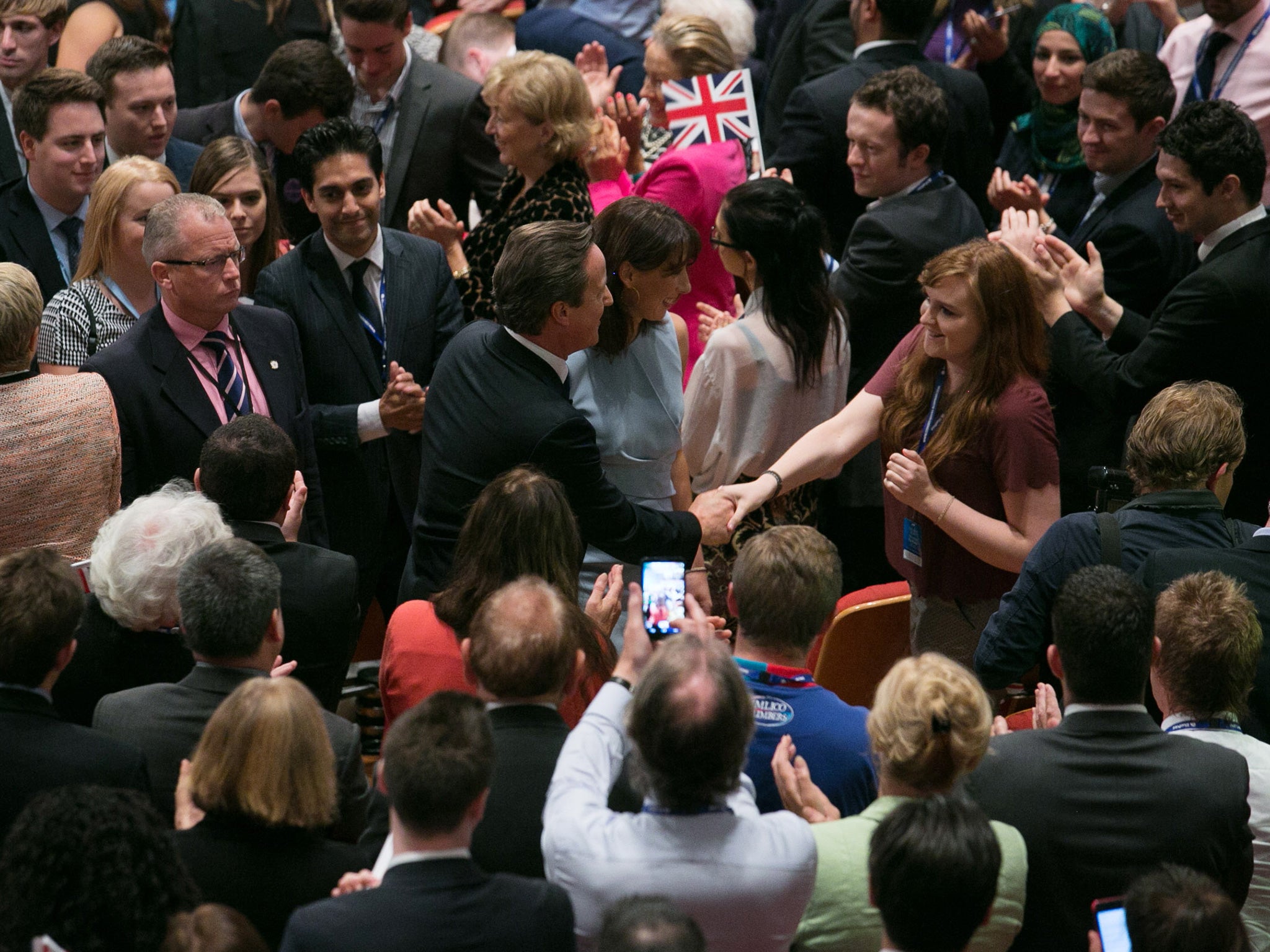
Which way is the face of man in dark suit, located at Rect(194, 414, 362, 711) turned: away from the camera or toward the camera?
away from the camera

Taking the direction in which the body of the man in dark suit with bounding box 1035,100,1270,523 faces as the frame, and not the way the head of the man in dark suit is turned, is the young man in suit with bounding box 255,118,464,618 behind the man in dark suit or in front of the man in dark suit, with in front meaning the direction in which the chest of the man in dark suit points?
in front

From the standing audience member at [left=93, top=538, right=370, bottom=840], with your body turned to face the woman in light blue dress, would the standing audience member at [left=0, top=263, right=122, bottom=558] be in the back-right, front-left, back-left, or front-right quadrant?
front-left

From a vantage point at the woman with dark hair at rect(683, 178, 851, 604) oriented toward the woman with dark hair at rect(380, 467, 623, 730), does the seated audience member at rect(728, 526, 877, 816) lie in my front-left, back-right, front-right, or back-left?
front-left

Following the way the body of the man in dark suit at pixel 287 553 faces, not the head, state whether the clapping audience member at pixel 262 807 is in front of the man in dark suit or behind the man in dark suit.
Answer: behind

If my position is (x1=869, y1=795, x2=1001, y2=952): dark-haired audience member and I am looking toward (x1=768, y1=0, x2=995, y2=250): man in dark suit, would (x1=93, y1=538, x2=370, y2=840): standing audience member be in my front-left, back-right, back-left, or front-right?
front-left

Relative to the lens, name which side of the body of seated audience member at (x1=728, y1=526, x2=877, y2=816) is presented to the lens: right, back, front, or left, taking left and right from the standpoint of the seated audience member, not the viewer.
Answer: back

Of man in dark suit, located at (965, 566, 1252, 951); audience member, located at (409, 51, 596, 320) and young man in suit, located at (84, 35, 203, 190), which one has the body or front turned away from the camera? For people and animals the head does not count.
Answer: the man in dark suit

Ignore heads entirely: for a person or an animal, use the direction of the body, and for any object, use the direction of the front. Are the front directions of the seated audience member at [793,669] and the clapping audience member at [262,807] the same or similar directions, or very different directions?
same or similar directions
